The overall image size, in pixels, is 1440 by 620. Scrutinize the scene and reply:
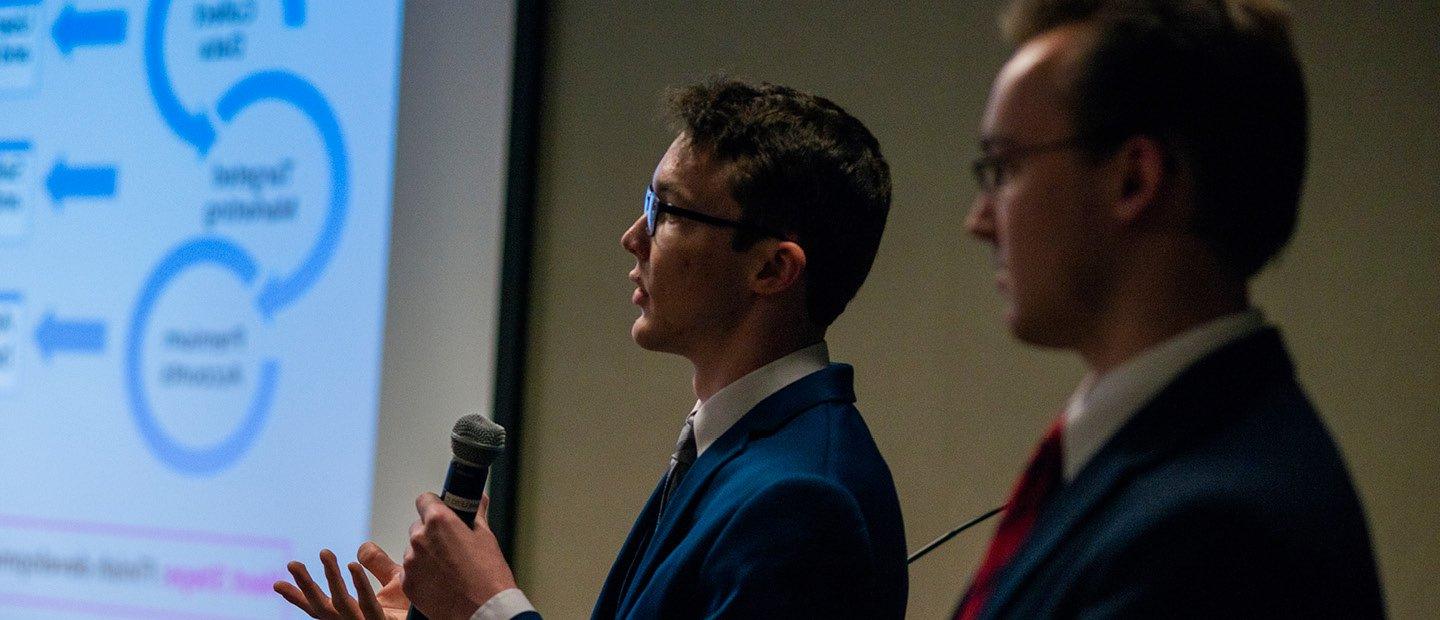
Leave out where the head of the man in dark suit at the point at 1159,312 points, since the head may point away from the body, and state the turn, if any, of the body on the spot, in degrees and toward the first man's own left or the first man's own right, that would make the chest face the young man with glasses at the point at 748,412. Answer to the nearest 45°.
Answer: approximately 45° to the first man's own right

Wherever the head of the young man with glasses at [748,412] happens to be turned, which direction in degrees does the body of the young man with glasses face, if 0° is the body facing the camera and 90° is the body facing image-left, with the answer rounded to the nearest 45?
approximately 90°

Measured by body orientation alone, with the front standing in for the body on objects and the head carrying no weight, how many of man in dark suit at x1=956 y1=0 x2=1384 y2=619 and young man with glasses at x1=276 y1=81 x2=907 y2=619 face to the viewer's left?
2

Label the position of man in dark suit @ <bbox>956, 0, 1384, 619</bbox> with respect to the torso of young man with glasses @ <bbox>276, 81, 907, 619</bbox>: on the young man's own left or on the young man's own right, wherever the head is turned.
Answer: on the young man's own left

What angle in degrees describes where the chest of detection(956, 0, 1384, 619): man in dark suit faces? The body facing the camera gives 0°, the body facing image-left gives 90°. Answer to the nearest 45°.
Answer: approximately 90°
